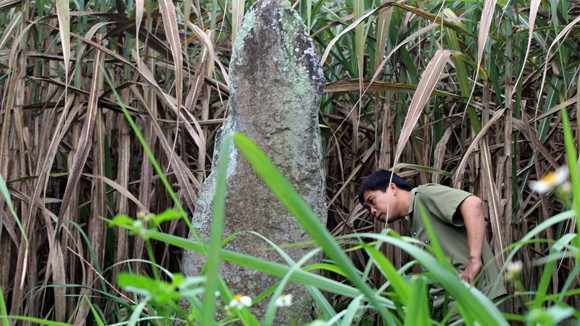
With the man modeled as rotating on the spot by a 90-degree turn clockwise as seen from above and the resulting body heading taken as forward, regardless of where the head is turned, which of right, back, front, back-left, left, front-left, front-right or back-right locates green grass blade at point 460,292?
back

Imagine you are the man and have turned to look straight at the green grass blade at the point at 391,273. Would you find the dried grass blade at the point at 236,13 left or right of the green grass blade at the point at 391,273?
right

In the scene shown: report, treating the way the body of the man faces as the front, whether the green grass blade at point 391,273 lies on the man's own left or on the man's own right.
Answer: on the man's own left

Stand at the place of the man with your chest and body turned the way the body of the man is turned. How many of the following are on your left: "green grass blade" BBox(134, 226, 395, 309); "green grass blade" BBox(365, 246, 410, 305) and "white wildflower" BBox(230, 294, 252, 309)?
3

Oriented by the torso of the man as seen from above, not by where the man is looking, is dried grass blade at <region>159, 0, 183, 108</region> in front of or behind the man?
in front

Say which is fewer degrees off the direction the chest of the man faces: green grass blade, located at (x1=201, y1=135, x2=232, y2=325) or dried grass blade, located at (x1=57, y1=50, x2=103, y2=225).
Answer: the dried grass blade

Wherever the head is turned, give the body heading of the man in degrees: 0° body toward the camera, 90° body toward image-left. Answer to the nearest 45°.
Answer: approximately 90°

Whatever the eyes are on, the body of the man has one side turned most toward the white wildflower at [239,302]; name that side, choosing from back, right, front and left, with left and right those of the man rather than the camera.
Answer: left

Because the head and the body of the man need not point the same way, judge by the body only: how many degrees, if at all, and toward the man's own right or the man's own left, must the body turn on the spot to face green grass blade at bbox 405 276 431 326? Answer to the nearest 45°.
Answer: approximately 90° to the man's own left

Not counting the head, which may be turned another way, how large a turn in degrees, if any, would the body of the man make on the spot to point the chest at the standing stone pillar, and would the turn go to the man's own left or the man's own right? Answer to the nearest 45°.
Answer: approximately 45° to the man's own left
